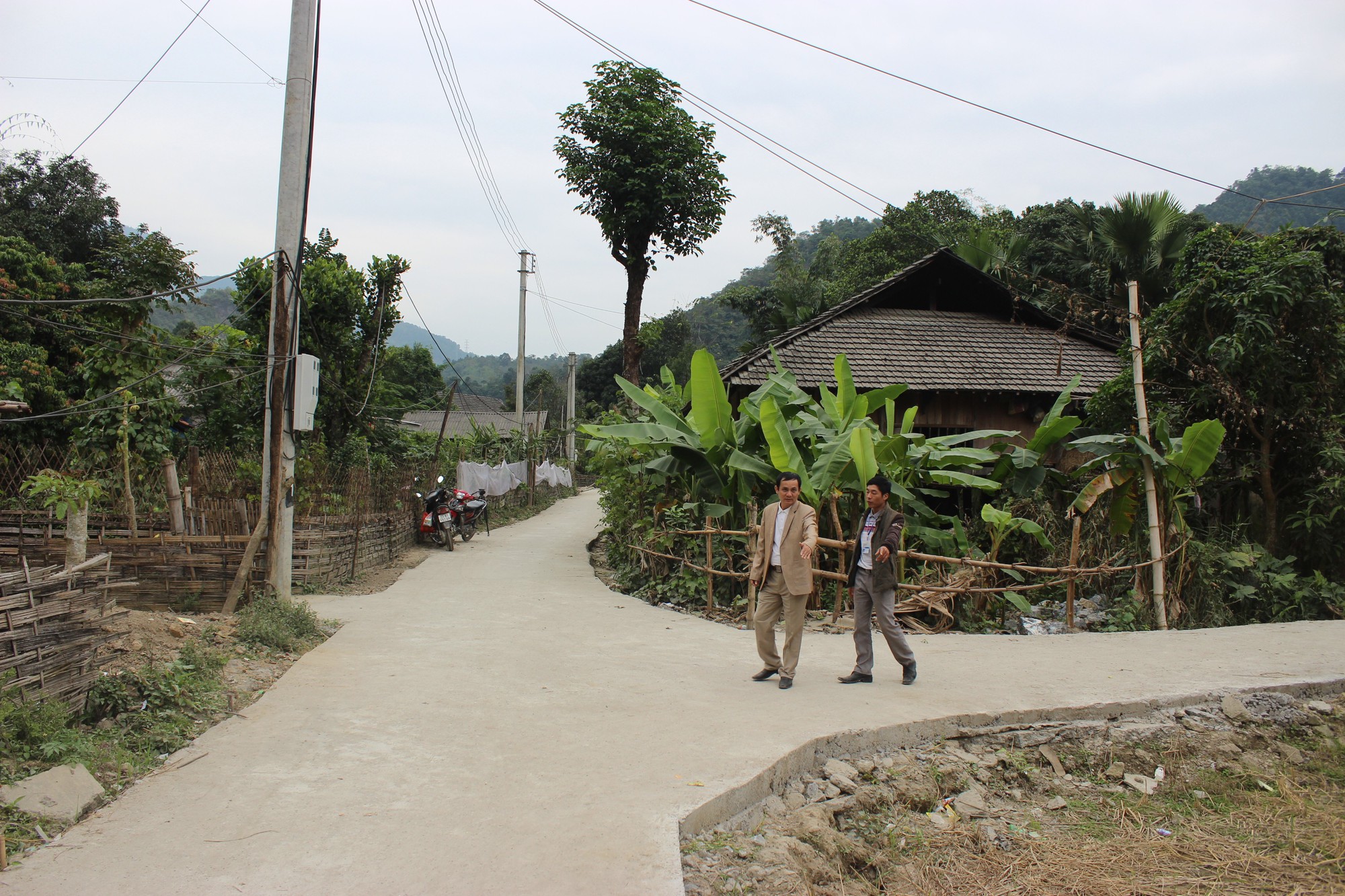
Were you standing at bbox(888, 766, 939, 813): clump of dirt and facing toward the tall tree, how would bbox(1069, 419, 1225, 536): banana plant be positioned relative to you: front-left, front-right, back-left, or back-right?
front-right

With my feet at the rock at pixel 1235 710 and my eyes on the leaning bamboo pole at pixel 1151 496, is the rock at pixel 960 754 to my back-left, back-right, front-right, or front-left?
back-left

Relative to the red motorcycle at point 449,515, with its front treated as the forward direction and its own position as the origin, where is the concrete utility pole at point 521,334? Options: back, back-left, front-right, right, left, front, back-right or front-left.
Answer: front-right

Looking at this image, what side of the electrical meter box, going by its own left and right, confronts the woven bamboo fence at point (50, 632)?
right

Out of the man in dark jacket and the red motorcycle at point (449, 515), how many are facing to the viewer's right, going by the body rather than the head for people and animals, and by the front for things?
0

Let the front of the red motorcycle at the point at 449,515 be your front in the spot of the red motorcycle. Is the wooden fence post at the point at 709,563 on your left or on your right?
on your left

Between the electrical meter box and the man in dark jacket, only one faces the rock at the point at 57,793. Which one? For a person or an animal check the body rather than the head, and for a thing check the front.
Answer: the man in dark jacket

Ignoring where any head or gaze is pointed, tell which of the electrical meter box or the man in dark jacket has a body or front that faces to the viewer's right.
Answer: the electrical meter box

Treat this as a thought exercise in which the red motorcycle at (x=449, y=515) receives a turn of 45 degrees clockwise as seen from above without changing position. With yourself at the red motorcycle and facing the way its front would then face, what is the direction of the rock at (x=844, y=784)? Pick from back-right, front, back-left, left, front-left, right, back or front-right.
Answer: left

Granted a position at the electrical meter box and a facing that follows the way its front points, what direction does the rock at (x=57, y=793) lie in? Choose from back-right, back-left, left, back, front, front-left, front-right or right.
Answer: right
